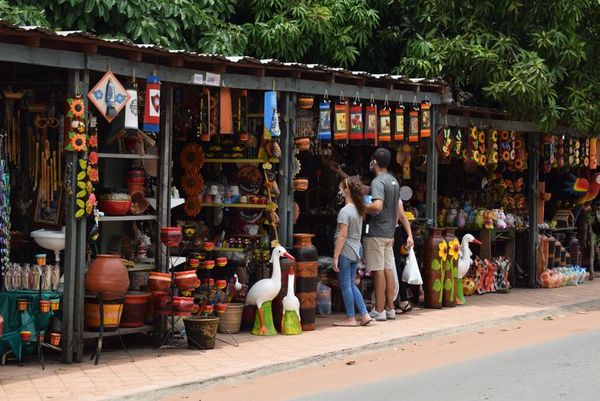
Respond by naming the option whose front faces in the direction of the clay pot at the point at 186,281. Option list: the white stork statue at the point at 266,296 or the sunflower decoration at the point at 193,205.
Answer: the sunflower decoration

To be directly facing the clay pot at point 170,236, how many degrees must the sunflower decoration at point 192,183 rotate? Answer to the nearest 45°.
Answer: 0° — it already faces it

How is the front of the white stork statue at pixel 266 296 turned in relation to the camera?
facing to the right of the viewer

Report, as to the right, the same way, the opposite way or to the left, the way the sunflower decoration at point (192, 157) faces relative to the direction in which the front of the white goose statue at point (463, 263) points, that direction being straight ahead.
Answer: to the right

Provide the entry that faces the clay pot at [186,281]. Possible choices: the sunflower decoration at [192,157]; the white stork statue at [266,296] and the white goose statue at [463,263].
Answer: the sunflower decoration

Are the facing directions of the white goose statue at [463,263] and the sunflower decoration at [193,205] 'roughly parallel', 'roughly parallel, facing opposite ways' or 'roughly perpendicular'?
roughly perpendicular

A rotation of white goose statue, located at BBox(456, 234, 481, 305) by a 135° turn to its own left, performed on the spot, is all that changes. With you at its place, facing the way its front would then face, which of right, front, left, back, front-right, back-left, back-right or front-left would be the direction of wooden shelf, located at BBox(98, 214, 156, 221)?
left

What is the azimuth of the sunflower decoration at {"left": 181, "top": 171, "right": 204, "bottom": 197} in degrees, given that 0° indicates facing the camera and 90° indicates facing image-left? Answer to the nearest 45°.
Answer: approximately 0°
